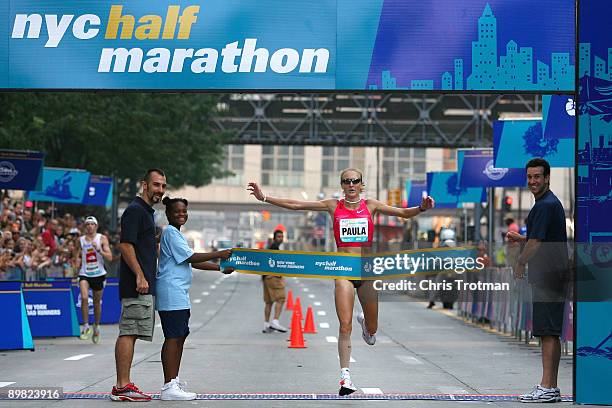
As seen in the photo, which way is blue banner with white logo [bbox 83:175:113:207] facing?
toward the camera

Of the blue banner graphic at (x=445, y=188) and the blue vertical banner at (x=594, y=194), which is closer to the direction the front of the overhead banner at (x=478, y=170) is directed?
the blue vertical banner

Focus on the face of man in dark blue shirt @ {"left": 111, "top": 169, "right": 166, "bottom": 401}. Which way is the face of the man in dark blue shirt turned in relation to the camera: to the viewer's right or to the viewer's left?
to the viewer's right

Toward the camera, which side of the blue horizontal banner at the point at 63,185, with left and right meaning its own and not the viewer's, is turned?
front

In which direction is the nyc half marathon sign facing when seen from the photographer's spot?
facing the viewer

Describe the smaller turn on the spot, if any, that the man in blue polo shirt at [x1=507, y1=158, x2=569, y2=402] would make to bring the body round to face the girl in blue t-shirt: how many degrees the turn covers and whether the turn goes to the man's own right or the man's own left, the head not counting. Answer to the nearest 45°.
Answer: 0° — they already face them

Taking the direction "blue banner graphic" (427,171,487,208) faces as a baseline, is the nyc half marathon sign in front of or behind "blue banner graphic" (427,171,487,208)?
in front

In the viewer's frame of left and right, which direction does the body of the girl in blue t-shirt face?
facing to the right of the viewer

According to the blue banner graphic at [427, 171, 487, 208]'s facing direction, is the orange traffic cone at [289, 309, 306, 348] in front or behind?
in front
